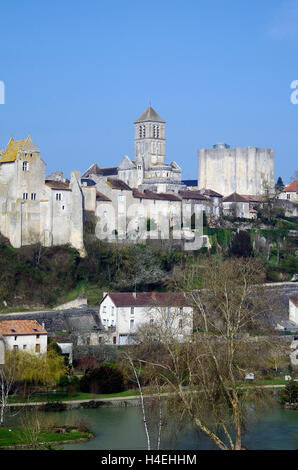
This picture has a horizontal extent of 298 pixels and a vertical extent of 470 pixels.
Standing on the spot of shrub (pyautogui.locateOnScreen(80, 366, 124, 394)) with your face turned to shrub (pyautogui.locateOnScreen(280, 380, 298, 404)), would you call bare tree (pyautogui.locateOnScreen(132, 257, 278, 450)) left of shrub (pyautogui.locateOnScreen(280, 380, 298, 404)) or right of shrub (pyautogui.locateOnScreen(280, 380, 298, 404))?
right

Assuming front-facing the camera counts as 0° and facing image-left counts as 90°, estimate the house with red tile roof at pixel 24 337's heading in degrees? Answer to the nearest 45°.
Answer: approximately 0°

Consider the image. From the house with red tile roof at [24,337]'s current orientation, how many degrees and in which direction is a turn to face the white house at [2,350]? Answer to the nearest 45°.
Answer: approximately 45° to its right

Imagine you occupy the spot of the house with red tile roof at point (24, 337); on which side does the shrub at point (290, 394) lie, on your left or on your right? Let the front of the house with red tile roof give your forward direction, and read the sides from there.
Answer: on your left

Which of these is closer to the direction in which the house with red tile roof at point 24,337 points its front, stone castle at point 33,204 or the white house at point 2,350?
the white house

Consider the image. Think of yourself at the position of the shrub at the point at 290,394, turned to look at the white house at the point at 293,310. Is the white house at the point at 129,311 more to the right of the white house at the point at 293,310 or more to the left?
left

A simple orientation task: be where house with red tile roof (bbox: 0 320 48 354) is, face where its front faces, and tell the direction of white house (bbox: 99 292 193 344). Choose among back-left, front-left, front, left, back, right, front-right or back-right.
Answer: back-left

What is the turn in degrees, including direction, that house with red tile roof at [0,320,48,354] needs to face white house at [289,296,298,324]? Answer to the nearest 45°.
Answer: approximately 135° to its left

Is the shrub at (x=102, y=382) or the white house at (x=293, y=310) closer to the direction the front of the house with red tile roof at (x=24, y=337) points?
the shrub

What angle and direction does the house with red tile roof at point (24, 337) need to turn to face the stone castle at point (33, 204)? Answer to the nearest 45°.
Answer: approximately 180°

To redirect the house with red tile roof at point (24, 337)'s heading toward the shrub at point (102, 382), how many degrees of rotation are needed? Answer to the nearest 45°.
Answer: approximately 45° to its left

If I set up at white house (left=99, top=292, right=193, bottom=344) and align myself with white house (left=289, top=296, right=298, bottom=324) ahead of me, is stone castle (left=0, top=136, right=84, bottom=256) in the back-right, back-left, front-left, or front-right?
back-left
